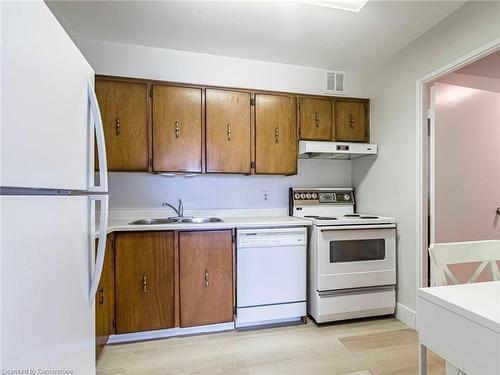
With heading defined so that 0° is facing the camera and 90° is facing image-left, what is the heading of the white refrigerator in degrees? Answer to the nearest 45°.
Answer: approximately 315°

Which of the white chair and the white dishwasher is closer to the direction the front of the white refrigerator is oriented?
the white chair

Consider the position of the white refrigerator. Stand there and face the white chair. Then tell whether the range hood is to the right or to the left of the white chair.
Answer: left

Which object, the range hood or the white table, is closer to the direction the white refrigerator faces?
the white table

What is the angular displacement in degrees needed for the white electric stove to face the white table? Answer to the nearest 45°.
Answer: approximately 45° to its right

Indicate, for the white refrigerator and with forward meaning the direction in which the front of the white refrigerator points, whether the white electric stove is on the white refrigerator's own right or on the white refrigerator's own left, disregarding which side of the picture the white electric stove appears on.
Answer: on the white refrigerator's own left

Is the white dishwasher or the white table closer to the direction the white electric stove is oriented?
the white table
